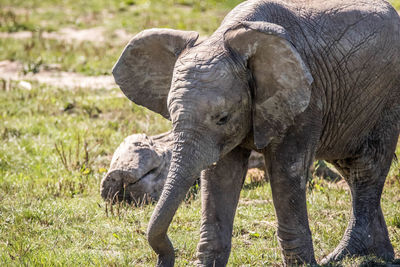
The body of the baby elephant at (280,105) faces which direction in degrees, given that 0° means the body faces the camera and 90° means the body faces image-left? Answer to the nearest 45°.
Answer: approximately 45°

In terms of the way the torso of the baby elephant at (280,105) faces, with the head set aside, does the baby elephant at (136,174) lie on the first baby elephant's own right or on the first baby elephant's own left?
on the first baby elephant's own right
